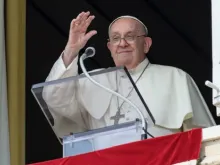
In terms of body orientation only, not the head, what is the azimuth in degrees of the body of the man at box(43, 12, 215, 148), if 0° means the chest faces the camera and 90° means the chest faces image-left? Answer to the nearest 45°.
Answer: approximately 45°
